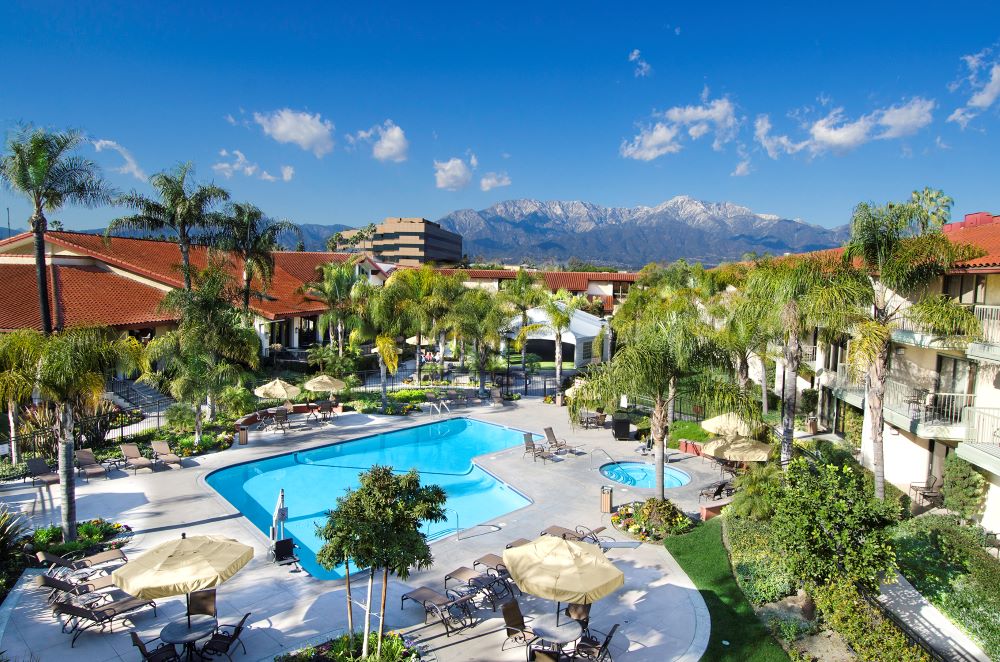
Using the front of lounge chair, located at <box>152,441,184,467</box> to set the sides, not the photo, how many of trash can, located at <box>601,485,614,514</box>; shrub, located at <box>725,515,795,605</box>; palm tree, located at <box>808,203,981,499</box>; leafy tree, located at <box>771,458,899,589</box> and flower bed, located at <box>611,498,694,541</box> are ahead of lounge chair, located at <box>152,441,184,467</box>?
5

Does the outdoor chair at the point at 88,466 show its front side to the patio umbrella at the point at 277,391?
no

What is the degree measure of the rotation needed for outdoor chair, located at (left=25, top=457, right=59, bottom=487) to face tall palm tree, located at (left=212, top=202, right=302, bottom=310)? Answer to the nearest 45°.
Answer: approximately 90° to its left

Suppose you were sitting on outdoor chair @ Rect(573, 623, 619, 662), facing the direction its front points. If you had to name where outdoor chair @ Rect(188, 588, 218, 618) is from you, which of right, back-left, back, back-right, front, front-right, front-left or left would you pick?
front

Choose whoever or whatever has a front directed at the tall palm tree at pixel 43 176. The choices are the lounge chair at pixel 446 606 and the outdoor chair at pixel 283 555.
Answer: the lounge chair

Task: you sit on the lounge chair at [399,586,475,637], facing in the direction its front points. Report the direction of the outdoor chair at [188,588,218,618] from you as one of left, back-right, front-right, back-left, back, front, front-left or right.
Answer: front-left

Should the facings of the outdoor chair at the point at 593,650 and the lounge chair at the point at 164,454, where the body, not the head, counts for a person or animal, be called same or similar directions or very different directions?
very different directions

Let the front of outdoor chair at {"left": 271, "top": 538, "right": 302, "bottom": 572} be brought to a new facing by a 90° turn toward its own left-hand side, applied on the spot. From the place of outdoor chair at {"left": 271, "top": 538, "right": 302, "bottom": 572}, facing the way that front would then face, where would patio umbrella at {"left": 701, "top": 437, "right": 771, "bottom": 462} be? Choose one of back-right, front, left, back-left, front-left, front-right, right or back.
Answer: front-right

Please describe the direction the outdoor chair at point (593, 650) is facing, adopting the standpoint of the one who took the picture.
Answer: facing to the left of the viewer

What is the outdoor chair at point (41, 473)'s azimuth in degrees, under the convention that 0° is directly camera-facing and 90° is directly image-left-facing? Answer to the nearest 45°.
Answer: approximately 315°

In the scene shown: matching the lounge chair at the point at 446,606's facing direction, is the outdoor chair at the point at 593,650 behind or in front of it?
behind
